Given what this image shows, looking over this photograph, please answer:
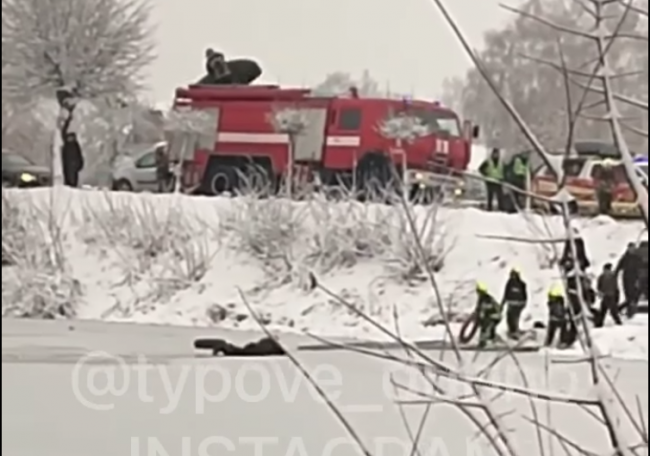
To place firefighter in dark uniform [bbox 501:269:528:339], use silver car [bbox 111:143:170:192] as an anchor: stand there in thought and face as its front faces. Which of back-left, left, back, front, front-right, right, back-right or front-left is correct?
back-left

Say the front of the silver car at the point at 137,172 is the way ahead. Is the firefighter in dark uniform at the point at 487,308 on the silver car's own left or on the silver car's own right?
on the silver car's own left

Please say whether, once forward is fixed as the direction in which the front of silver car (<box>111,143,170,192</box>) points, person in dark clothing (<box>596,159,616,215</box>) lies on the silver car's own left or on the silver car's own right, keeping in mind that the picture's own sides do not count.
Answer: on the silver car's own left

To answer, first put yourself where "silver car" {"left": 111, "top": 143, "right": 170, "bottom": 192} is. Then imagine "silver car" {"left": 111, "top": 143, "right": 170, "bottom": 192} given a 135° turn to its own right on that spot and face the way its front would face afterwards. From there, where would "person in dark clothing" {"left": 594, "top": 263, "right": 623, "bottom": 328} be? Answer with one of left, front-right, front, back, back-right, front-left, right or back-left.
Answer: right

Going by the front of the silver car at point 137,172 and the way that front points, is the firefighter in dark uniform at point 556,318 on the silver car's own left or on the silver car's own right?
on the silver car's own left

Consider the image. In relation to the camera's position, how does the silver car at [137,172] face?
facing to the left of the viewer
